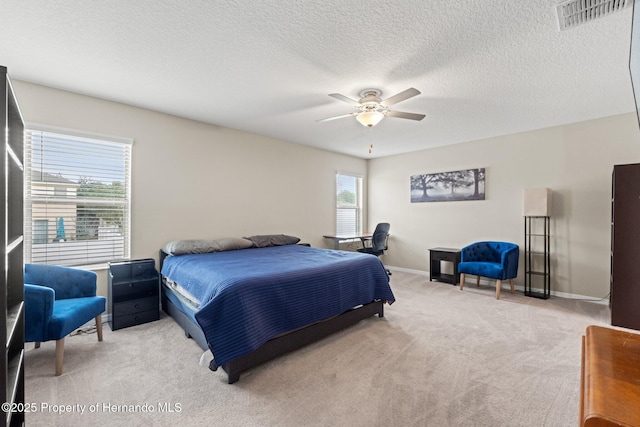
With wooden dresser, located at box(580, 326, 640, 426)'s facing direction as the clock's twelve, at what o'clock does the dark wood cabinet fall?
The dark wood cabinet is roughly at 3 o'clock from the wooden dresser.

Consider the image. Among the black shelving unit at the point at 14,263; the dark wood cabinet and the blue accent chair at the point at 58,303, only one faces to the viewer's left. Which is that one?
the dark wood cabinet

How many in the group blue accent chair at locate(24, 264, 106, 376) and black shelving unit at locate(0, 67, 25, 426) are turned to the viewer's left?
0

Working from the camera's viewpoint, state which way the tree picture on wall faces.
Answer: facing the viewer and to the left of the viewer

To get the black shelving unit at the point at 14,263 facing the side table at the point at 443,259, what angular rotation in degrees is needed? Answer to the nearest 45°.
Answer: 0° — it already faces it

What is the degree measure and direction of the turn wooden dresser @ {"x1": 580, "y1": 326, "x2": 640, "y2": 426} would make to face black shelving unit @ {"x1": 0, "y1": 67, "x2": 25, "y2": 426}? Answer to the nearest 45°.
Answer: approximately 45° to its left

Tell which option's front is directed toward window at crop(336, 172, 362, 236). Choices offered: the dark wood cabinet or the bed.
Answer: the dark wood cabinet

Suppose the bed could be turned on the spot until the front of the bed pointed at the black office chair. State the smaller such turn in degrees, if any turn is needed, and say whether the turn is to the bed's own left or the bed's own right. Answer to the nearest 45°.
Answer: approximately 90° to the bed's own left

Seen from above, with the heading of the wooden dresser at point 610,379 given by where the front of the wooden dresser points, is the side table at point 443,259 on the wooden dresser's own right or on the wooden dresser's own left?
on the wooden dresser's own right

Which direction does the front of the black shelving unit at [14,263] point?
to the viewer's right

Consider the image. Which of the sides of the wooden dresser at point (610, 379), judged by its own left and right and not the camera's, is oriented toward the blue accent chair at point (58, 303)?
front

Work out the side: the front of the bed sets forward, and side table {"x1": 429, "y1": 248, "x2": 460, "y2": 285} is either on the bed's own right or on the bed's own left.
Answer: on the bed's own left

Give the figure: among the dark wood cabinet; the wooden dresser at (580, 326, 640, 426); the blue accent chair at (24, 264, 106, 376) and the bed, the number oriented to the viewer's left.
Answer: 2

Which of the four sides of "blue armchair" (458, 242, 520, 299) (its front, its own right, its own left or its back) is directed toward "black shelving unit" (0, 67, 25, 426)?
front

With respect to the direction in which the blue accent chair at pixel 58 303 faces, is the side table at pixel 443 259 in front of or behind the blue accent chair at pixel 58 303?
in front

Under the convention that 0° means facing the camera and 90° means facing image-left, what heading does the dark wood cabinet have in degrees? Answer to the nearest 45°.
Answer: approximately 90°

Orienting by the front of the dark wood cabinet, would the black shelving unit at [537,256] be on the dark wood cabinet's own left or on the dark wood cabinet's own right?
on the dark wood cabinet's own right

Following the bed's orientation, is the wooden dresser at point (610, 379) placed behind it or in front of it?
in front
